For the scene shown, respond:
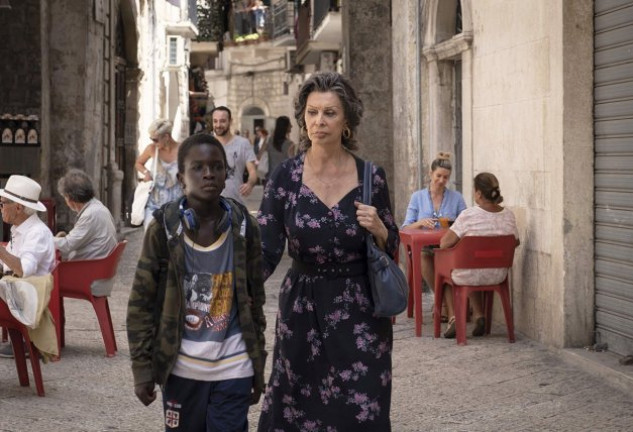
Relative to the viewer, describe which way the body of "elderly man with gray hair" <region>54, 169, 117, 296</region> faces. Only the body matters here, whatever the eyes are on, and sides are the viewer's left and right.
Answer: facing away from the viewer and to the left of the viewer

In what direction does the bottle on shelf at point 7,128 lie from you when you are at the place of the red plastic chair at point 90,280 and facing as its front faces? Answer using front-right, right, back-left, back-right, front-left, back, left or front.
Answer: front-right

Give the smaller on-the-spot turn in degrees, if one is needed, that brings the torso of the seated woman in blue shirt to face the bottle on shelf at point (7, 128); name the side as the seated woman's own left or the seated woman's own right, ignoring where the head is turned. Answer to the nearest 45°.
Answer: approximately 135° to the seated woman's own right

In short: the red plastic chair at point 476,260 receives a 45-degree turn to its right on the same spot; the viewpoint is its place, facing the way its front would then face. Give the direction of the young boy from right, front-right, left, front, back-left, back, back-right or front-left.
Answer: back

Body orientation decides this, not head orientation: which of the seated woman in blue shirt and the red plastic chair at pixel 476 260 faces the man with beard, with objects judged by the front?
the red plastic chair

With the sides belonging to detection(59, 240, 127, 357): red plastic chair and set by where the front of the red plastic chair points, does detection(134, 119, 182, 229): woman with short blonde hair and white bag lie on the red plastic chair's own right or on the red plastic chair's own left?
on the red plastic chair's own right

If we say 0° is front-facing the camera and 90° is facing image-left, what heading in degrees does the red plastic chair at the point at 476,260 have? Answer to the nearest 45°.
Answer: approximately 135°

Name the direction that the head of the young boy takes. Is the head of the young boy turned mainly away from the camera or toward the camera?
toward the camera

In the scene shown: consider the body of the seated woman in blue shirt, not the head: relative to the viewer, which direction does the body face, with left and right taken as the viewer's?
facing the viewer

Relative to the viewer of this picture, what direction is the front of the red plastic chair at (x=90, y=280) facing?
facing away from the viewer and to the left of the viewer

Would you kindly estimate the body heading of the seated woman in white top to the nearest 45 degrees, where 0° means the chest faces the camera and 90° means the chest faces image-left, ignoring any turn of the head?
approximately 135°
